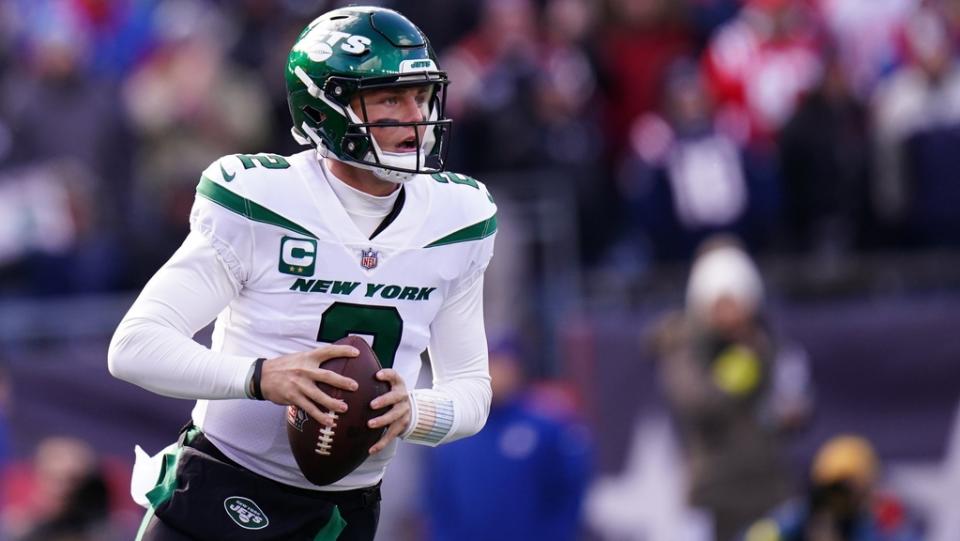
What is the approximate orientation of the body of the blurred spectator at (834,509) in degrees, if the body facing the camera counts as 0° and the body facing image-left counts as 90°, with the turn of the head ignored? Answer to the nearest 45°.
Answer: approximately 0°

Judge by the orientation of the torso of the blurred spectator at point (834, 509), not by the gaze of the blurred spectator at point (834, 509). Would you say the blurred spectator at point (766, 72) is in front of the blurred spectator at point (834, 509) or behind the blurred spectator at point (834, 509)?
behind

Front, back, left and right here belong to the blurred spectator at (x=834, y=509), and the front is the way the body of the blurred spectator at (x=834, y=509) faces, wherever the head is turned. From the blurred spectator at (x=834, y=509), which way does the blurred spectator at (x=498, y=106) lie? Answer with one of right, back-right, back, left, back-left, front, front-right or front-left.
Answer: back-right

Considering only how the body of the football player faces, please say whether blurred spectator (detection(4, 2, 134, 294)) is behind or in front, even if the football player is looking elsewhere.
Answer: behind

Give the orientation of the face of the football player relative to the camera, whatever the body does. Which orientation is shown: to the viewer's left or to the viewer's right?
to the viewer's right

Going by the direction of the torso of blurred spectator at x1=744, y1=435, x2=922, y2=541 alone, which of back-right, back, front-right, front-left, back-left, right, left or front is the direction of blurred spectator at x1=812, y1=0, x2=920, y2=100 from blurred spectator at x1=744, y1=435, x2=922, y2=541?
back

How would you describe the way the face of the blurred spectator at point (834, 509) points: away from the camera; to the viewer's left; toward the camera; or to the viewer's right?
toward the camera

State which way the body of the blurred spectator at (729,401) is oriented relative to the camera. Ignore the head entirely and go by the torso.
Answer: toward the camera

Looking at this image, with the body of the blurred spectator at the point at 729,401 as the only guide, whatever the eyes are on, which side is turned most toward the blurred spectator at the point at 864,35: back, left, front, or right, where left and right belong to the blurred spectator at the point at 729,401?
back

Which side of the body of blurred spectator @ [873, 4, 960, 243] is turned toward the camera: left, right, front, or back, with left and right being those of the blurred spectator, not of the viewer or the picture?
front

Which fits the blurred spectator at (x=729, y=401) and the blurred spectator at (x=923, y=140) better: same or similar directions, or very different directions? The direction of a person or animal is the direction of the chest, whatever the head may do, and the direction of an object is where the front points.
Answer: same or similar directions
